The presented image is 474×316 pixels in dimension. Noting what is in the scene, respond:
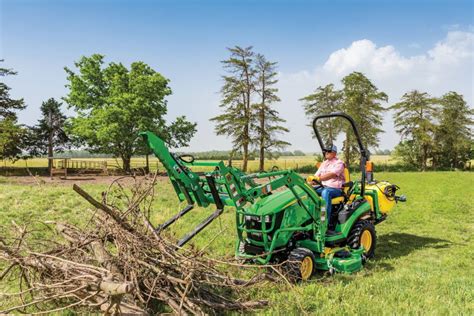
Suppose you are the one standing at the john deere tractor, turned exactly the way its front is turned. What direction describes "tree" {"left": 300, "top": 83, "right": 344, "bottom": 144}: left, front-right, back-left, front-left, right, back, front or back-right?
back-right

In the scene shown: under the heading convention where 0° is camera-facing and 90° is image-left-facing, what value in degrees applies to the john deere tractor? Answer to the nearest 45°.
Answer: approximately 45°

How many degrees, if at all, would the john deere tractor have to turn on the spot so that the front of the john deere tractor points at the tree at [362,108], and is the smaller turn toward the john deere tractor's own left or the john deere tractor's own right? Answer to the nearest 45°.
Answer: approximately 135° to the john deere tractor's own right

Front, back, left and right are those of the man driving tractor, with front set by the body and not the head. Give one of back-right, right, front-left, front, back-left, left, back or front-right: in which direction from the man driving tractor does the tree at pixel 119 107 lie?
right

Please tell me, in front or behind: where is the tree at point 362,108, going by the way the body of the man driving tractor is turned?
behind

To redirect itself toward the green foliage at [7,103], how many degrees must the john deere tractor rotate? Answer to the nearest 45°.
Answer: approximately 90° to its right

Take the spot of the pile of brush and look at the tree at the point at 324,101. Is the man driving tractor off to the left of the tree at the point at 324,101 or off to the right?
right

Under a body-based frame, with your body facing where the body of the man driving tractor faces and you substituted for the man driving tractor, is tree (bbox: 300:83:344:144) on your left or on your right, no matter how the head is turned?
on your right

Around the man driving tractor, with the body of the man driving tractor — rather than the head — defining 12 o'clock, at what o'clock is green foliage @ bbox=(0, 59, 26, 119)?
The green foliage is roughly at 3 o'clock from the man driving tractor.

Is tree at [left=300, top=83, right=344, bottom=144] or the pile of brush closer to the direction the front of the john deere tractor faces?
the pile of brush

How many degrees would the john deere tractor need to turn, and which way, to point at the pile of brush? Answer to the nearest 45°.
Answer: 0° — it already faces it

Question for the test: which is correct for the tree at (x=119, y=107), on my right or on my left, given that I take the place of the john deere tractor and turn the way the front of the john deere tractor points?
on my right
